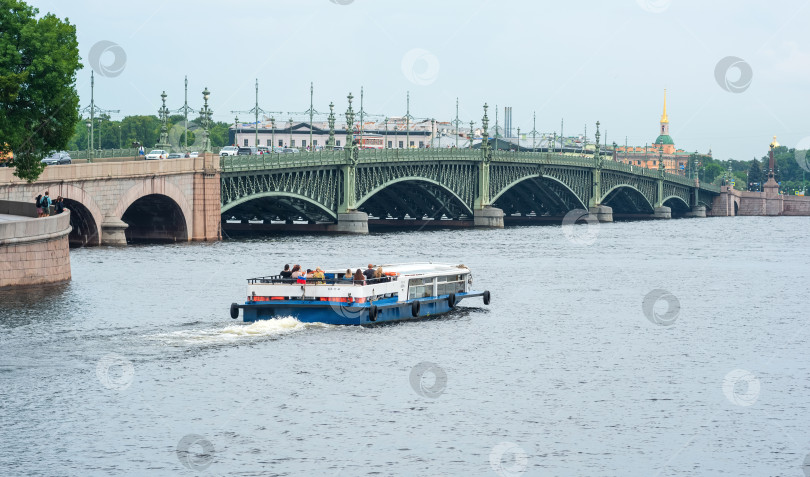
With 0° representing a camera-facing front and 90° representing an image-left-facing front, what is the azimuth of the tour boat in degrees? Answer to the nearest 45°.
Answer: approximately 225°
